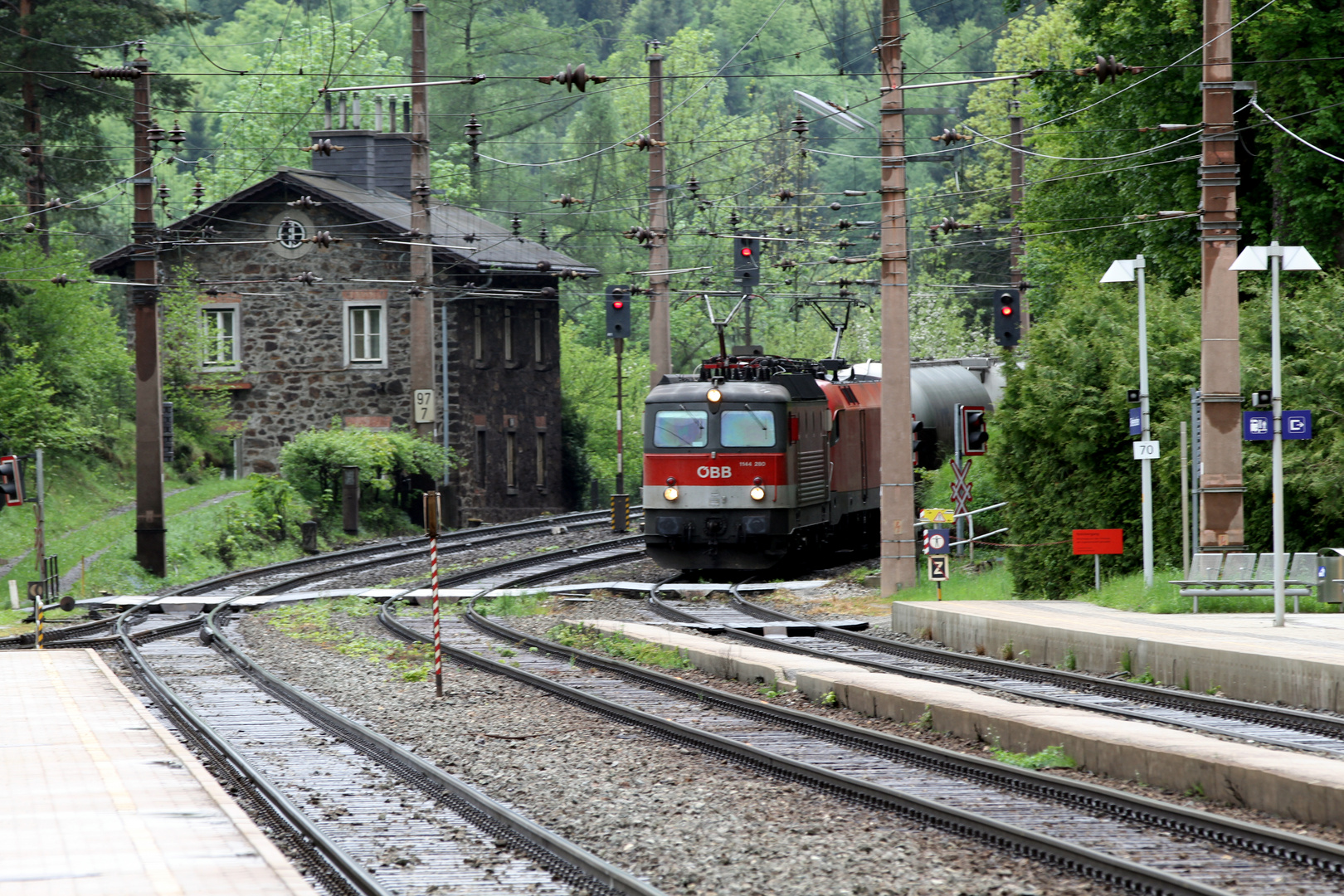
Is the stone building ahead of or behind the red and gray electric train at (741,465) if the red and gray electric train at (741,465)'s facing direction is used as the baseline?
behind

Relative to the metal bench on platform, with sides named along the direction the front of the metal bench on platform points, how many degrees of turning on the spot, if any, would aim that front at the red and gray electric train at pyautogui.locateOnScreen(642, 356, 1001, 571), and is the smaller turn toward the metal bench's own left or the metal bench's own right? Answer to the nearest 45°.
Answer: approximately 90° to the metal bench's own right

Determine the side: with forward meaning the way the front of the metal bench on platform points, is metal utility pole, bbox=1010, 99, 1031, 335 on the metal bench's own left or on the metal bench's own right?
on the metal bench's own right

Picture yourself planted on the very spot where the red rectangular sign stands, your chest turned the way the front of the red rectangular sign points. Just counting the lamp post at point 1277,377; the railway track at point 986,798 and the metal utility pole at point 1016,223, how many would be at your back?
1

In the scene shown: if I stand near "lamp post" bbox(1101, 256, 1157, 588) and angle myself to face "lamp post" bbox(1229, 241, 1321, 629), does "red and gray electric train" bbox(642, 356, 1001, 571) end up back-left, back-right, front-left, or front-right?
back-right

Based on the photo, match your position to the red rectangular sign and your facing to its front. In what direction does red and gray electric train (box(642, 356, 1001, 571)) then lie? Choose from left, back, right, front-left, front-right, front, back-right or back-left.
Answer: back-right

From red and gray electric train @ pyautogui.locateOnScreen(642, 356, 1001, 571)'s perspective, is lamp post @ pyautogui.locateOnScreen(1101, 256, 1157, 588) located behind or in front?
in front

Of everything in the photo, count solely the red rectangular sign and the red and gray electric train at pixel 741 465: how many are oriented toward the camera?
2

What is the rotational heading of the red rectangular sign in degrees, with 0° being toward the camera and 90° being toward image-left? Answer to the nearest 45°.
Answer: approximately 0°
